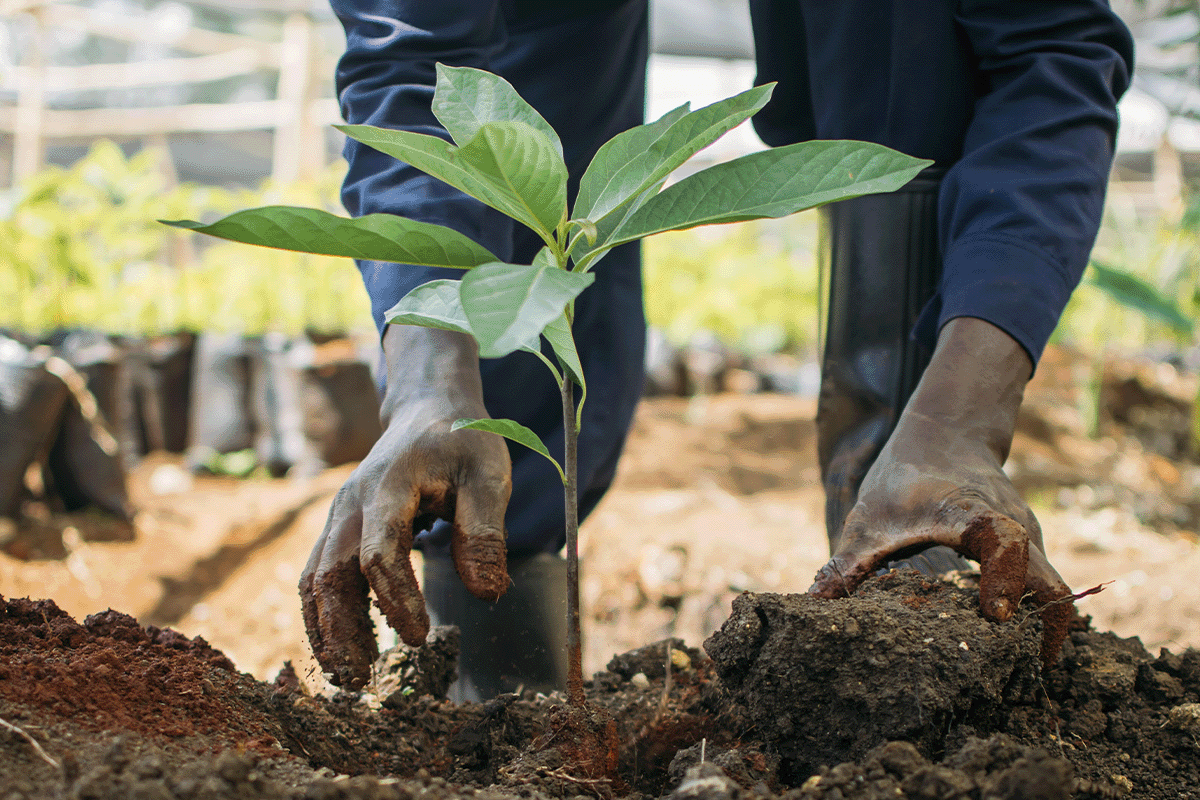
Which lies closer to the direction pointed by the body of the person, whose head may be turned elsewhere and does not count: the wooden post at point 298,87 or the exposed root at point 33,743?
the exposed root

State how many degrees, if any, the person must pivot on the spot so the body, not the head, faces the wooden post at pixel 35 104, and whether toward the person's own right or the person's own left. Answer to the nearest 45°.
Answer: approximately 135° to the person's own right

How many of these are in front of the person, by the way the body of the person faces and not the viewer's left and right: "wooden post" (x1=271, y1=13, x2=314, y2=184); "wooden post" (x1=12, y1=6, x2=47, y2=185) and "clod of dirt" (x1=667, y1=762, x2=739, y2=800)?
1

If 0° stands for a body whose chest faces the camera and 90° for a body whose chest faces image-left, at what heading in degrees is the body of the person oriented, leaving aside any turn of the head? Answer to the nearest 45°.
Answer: approximately 0°

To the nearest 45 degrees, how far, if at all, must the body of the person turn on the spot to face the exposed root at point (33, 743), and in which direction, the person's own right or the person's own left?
approximately 45° to the person's own right

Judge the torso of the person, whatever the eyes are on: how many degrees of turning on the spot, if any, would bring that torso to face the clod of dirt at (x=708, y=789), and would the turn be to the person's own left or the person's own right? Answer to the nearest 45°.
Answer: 0° — they already face it
